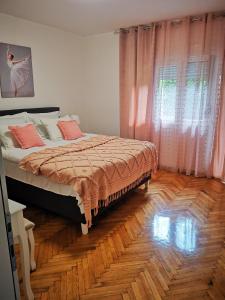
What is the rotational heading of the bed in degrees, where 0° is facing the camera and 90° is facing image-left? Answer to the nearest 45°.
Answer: approximately 315°

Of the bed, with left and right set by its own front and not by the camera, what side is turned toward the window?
left
